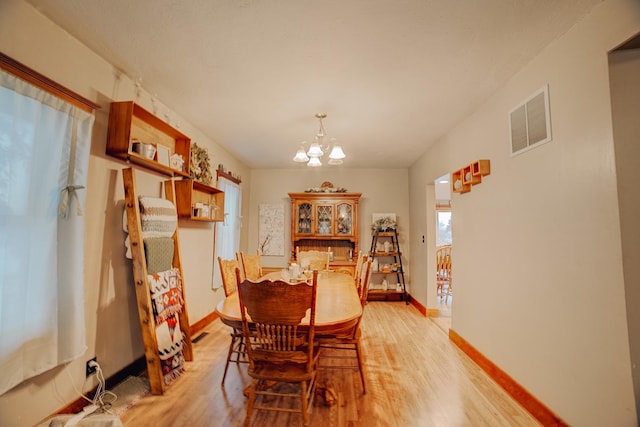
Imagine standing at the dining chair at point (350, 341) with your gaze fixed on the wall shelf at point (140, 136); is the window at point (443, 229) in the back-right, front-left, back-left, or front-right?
back-right

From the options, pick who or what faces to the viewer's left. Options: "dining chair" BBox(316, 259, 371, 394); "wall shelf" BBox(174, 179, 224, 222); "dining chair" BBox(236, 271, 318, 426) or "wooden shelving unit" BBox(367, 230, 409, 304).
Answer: "dining chair" BBox(316, 259, 371, 394)

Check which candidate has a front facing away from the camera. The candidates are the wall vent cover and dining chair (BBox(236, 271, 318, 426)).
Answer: the dining chair

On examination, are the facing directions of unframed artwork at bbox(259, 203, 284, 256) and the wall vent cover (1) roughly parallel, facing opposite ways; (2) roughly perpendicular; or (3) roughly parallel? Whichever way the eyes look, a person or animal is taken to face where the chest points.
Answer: roughly perpendicular

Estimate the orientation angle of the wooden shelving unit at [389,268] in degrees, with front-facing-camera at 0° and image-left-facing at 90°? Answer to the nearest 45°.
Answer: approximately 0°

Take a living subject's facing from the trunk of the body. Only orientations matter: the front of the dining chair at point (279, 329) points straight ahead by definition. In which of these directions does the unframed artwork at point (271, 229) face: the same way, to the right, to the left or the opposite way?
the opposite way

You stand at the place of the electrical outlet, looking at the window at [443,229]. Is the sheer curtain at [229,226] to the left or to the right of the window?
left

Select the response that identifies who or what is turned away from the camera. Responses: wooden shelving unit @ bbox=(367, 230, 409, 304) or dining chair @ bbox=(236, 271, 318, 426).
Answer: the dining chair

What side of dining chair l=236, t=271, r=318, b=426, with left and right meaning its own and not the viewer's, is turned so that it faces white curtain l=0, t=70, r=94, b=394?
left

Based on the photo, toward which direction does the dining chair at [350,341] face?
to the viewer's left

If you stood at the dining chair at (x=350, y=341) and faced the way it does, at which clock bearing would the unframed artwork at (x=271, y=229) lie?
The unframed artwork is roughly at 2 o'clock from the dining chair.

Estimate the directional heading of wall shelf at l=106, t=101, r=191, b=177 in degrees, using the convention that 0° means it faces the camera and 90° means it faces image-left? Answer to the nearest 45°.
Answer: approximately 315°

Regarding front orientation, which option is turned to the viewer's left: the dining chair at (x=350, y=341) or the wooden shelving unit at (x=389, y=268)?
the dining chair
